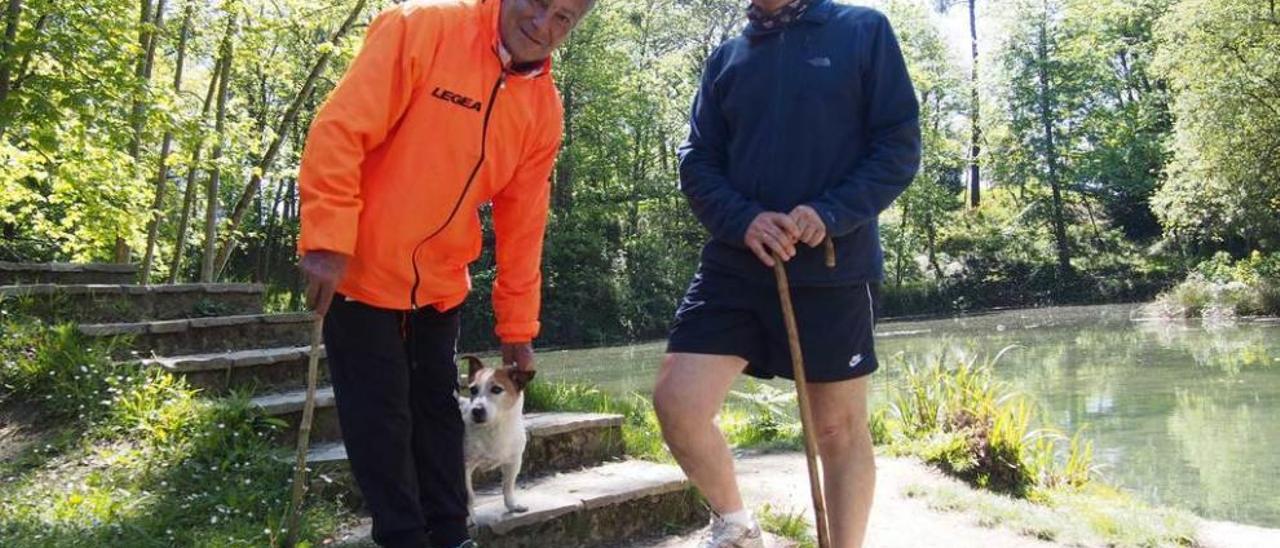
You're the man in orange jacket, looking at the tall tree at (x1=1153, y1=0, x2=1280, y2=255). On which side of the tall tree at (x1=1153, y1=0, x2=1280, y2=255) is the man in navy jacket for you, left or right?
right

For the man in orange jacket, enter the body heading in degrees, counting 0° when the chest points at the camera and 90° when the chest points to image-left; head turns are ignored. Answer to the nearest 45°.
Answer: approximately 315°

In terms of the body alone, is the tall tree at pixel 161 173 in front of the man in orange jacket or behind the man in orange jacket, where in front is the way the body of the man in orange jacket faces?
behind

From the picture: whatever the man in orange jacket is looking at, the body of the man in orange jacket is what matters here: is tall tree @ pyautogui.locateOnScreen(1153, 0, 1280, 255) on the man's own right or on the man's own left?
on the man's own left

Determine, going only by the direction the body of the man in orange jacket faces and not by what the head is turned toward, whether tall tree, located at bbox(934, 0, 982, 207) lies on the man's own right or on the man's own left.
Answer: on the man's own left

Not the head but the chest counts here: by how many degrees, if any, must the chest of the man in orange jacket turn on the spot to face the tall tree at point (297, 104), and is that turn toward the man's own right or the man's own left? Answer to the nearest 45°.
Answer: approximately 135° to the man's own left
